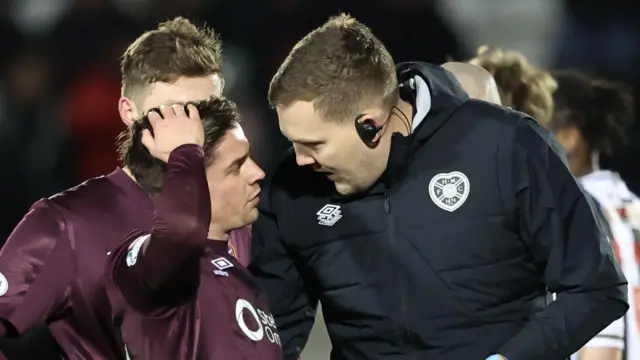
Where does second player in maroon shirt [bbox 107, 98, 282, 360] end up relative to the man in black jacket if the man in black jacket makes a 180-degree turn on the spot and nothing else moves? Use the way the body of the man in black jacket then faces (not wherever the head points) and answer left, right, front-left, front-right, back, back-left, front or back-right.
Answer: back

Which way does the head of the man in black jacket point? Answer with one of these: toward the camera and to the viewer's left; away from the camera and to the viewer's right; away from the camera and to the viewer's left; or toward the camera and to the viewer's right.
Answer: toward the camera and to the viewer's left

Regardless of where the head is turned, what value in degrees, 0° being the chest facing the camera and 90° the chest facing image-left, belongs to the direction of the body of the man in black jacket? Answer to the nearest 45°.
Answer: approximately 45°

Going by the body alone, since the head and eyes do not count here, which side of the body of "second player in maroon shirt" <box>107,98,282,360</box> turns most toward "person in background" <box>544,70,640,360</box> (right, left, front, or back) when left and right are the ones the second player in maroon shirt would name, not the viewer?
left

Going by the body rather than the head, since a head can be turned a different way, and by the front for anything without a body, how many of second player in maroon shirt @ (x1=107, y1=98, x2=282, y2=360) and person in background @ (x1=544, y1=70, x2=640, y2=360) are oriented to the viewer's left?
1

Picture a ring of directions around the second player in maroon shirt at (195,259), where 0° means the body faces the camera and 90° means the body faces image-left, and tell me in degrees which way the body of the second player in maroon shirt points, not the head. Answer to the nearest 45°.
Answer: approximately 315°
